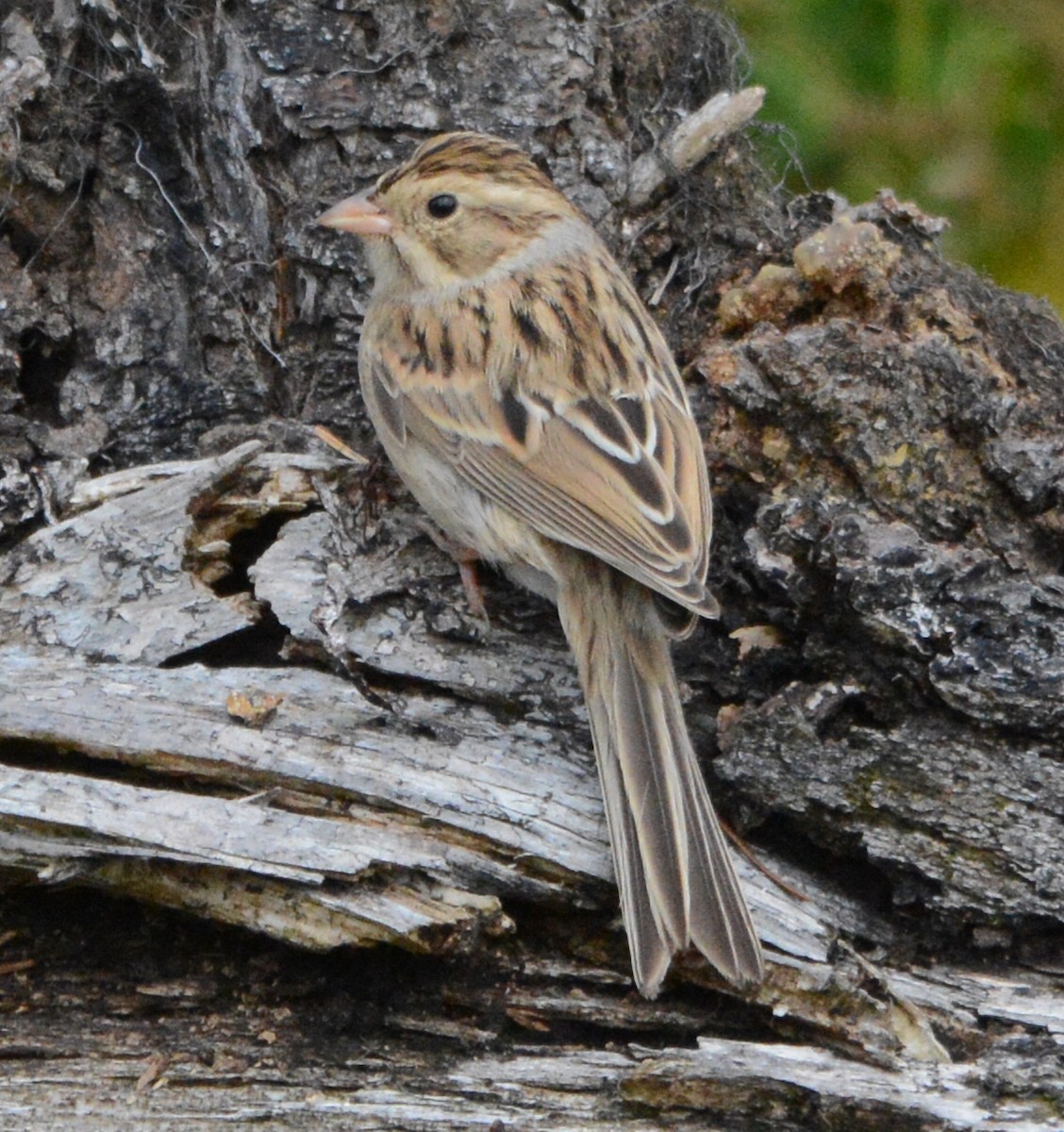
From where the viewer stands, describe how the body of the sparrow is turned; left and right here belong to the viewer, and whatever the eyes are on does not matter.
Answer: facing away from the viewer and to the left of the viewer
